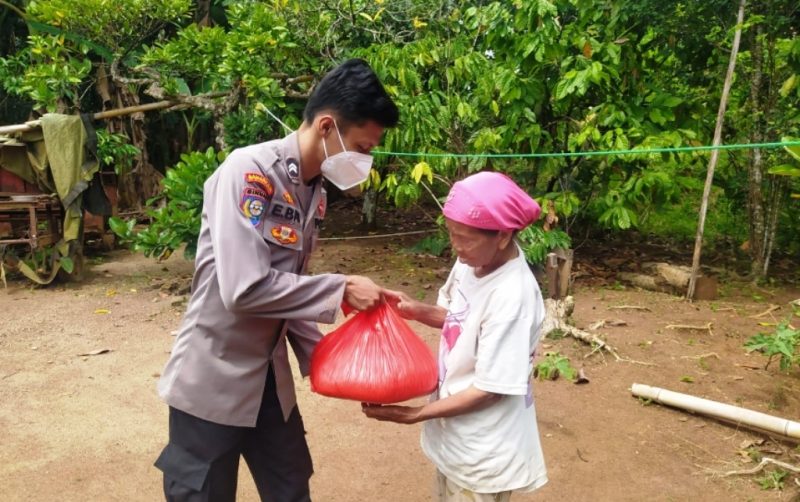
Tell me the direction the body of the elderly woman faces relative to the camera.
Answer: to the viewer's left

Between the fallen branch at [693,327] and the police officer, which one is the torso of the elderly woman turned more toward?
the police officer

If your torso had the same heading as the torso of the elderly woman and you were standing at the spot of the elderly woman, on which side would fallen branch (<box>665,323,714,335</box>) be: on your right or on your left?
on your right

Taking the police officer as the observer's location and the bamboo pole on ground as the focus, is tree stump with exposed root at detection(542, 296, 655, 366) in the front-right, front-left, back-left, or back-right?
front-left

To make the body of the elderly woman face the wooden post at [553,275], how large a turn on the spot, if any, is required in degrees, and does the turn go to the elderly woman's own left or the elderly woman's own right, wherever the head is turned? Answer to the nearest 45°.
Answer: approximately 90° to the elderly woman's own right

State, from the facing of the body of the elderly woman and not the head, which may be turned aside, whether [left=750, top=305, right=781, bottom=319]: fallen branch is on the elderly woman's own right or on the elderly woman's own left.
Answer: on the elderly woman's own right

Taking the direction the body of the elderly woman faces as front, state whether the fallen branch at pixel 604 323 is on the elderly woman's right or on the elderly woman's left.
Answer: on the elderly woman's right

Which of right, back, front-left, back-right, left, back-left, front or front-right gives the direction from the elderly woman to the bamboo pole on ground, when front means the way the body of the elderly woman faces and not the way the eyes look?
back-right

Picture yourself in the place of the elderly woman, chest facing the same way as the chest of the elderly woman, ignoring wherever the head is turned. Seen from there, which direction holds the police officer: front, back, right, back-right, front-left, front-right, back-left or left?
front

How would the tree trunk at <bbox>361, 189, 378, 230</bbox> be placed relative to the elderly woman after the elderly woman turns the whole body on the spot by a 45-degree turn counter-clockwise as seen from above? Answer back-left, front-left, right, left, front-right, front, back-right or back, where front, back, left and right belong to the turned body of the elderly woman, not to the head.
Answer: back-right

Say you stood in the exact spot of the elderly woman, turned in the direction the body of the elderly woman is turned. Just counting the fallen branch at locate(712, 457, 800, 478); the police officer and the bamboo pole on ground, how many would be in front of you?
1

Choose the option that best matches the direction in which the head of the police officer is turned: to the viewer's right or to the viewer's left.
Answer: to the viewer's right

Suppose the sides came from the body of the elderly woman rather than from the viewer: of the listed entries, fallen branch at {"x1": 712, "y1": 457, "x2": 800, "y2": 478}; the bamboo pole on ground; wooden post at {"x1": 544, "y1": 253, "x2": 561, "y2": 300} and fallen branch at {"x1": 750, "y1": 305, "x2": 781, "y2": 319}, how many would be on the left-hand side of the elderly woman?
0

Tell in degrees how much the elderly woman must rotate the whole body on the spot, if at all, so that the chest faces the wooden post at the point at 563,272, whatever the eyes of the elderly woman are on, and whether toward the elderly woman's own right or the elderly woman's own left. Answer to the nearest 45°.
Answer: approximately 90° to the elderly woman's own right
